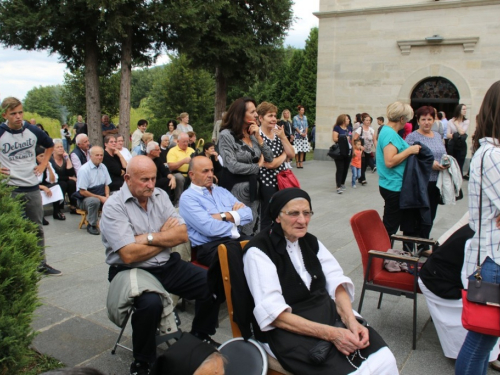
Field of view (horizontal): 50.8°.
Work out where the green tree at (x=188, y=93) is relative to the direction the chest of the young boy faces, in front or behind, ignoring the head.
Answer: behind

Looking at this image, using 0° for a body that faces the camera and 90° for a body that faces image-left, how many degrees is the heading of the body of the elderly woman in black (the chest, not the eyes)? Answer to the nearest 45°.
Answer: approximately 315°

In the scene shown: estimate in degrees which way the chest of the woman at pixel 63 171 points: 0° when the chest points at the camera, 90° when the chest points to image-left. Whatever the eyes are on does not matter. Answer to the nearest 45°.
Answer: approximately 0°

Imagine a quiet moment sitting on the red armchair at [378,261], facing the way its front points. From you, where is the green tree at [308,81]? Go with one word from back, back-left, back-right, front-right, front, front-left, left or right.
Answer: back-left

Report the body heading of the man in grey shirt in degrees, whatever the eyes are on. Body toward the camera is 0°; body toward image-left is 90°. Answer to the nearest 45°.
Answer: approximately 315°
